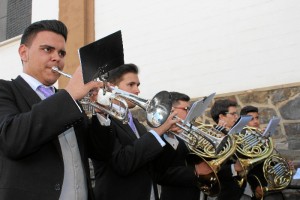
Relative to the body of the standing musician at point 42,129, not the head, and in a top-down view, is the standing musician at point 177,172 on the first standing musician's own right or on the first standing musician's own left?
on the first standing musician's own left

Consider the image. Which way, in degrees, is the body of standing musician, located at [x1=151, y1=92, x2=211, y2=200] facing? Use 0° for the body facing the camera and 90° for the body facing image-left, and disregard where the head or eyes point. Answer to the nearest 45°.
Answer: approximately 315°

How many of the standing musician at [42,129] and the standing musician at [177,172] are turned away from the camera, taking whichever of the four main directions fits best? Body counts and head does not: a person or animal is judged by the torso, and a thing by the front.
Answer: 0

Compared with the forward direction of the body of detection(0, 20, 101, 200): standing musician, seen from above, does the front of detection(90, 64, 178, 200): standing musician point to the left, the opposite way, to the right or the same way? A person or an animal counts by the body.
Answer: the same way

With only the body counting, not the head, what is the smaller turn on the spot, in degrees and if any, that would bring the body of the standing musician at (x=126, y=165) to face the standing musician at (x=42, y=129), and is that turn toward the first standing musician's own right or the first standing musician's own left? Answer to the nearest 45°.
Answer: approximately 90° to the first standing musician's own right

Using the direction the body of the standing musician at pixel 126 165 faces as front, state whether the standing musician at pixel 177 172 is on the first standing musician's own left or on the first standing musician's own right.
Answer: on the first standing musician's own left

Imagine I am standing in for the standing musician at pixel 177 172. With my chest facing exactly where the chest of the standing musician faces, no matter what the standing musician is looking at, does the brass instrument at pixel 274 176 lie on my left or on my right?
on my left

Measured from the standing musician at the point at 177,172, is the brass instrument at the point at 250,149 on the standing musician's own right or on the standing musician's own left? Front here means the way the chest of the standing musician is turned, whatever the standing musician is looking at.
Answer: on the standing musician's own left

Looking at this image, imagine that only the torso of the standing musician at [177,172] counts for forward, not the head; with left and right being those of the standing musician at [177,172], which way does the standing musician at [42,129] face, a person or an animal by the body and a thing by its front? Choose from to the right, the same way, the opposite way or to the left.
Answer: the same way

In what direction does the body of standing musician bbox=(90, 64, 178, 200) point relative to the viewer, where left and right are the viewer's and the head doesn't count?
facing the viewer and to the right of the viewer

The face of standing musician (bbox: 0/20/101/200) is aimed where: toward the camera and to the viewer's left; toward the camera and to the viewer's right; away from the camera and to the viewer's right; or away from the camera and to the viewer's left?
toward the camera and to the viewer's right

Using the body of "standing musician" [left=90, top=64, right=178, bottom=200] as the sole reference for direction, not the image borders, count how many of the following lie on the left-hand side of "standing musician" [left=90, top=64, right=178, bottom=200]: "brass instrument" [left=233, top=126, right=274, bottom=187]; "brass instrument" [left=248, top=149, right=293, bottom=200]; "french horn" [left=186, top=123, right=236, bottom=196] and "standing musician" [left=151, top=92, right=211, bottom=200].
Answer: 4

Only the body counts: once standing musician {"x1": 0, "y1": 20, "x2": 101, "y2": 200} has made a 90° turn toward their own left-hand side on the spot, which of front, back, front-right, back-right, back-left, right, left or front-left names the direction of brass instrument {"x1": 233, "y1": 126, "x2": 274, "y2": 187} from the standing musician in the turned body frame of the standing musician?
front

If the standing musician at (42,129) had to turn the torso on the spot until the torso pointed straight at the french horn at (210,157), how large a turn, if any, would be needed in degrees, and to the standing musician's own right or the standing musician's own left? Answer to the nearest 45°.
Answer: approximately 90° to the standing musician's own left

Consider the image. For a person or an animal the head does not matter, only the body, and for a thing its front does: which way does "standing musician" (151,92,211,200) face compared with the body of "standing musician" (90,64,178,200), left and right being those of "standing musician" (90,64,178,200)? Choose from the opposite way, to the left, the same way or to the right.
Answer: the same way
